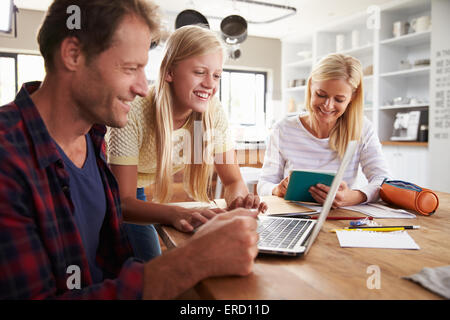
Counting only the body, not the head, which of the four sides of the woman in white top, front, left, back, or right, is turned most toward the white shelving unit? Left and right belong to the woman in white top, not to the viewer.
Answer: back

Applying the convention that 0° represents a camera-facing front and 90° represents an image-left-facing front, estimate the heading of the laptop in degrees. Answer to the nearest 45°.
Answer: approximately 90°

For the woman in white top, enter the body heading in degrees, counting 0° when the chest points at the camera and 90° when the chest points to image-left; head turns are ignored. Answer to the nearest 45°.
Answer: approximately 0°

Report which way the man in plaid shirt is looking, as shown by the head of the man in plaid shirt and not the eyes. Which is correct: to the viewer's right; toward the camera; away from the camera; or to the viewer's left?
to the viewer's right

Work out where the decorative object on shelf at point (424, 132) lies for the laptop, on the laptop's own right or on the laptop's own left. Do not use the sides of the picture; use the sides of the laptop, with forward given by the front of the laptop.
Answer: on the laptop's own right

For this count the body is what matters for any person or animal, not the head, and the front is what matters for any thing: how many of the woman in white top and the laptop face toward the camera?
1

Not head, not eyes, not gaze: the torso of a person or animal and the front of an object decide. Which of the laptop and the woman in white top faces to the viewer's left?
the laptop

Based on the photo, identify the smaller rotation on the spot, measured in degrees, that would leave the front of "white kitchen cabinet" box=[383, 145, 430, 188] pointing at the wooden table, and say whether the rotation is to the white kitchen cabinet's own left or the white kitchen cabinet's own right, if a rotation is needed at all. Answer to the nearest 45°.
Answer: approximately 45° to the white kitchen cabinet's own left

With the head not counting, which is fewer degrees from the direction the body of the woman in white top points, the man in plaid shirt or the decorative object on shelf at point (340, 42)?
the man in plaid shirt

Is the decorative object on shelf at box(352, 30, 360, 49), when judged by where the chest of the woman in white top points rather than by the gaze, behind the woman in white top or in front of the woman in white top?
behind
